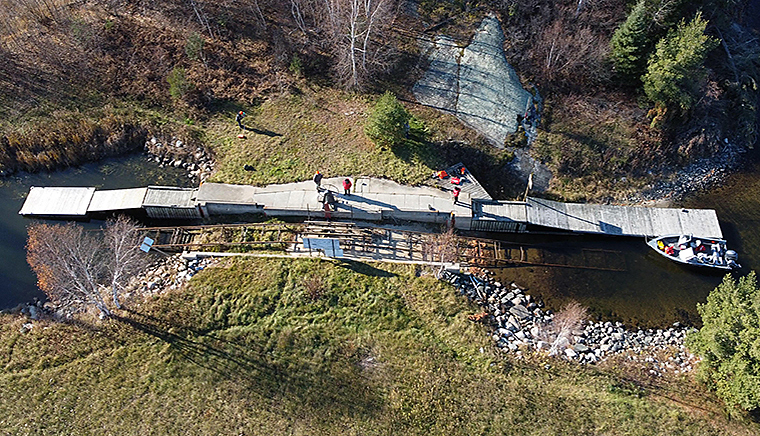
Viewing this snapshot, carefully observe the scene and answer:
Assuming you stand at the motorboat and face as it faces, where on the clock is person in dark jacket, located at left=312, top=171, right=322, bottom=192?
The person in dark jacket is roughly at 11 o'clock from the motorboat.

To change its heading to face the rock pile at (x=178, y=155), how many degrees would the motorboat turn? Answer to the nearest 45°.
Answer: approximately 45° to its left

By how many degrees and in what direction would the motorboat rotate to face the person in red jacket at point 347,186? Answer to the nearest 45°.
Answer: approximately 45° to its left

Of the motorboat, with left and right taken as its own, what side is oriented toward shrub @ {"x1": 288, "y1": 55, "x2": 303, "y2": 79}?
front

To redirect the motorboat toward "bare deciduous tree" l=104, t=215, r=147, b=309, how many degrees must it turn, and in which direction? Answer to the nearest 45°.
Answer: approximately 45° to its left

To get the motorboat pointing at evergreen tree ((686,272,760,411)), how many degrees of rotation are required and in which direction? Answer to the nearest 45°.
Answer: approximately 90° to its left
